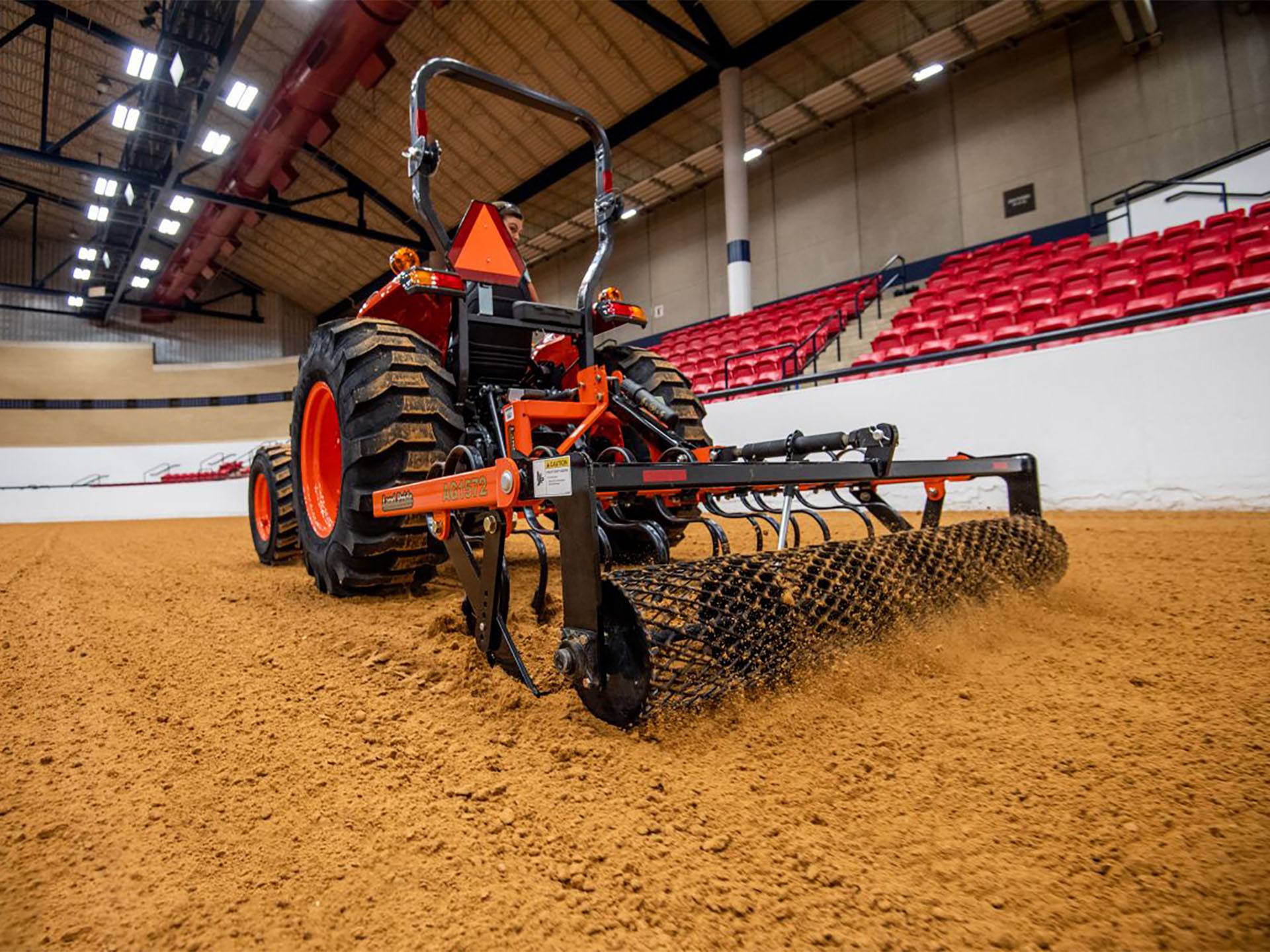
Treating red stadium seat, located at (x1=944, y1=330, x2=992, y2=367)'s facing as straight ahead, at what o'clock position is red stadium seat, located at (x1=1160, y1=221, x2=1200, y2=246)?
red stadium seat, located at (x1=1160, y1=221, x2=1200, y2=246) is roughly at 6 o'clock from red stadium seat, located at (x1=944, y1=330, x2=992, y2=367).

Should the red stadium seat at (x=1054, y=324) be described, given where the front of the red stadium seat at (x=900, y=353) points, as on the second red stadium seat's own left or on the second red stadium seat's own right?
on the second red stadium seat's own left

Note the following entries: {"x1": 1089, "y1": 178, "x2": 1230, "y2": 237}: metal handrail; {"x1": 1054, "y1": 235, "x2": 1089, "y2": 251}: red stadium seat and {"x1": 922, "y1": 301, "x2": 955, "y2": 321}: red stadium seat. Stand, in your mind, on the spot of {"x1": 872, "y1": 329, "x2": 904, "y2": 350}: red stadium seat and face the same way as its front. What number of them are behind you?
3

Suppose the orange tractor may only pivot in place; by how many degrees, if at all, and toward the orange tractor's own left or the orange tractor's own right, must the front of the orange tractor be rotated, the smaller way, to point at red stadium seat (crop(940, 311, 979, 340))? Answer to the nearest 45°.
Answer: approximately 90° to the orange tractor's own right

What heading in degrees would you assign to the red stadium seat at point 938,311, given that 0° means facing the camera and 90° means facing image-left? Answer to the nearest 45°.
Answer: approximately 45°

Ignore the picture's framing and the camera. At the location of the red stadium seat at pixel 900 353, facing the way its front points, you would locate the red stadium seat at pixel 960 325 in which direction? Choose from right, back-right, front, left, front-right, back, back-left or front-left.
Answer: back

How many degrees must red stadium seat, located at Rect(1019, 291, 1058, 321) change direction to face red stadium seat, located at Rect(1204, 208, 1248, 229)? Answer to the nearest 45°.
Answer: approximately 180°

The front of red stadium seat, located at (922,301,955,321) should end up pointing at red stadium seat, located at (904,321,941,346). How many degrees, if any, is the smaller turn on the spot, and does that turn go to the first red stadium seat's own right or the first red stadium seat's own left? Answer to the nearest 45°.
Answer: approximately 45° to the first red stadium seat's own left

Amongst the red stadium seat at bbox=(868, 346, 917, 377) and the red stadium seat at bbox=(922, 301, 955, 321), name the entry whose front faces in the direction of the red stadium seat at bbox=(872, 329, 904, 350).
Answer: the red stadium seat at bbox=(922, 301, 955, 321)

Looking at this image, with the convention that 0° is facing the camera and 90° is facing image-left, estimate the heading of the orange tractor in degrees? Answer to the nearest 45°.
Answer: approximately 135°
